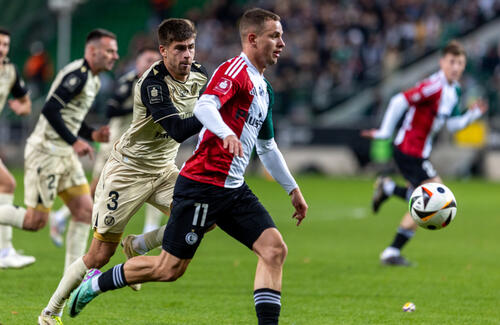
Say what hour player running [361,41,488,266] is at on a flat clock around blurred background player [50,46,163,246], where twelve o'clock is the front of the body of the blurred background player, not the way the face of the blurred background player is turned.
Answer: The player running is roughly at 11 o'clock from the blurred background player.

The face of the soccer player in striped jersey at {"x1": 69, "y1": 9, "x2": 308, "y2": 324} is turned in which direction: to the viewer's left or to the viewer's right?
to the viewer's right

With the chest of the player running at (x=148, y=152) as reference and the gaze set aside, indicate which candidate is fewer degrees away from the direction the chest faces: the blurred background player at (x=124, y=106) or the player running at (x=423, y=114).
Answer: the player running

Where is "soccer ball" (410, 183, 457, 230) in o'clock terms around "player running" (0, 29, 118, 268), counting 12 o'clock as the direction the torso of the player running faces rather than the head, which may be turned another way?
The soccer ball is roughly at 1 o'clock from the player running.

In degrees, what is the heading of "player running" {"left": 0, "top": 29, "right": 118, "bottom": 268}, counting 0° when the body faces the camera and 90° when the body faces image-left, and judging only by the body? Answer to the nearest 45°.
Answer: approximately 270°

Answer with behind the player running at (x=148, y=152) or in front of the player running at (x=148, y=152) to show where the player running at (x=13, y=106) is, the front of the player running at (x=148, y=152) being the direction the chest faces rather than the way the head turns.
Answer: behind

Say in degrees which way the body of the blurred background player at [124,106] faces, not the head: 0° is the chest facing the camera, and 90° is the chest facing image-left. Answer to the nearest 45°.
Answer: approximately 315°

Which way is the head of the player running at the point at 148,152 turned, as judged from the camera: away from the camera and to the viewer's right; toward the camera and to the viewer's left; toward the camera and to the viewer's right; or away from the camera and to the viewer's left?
toward the camera and to the viewer's right

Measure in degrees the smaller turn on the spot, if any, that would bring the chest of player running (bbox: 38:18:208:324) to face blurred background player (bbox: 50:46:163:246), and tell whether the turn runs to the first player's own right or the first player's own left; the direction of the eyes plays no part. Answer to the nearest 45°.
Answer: approximately 135° to the first player's own left

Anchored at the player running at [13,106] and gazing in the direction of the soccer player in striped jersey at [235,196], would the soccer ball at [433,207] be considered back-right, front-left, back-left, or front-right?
front-left

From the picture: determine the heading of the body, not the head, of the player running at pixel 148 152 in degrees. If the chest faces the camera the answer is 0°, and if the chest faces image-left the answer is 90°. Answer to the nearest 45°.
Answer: approximately 315°
